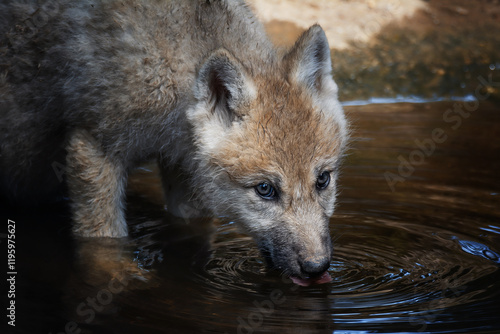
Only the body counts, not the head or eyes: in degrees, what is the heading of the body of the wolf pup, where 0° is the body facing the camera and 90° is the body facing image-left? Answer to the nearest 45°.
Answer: approximately 315°
